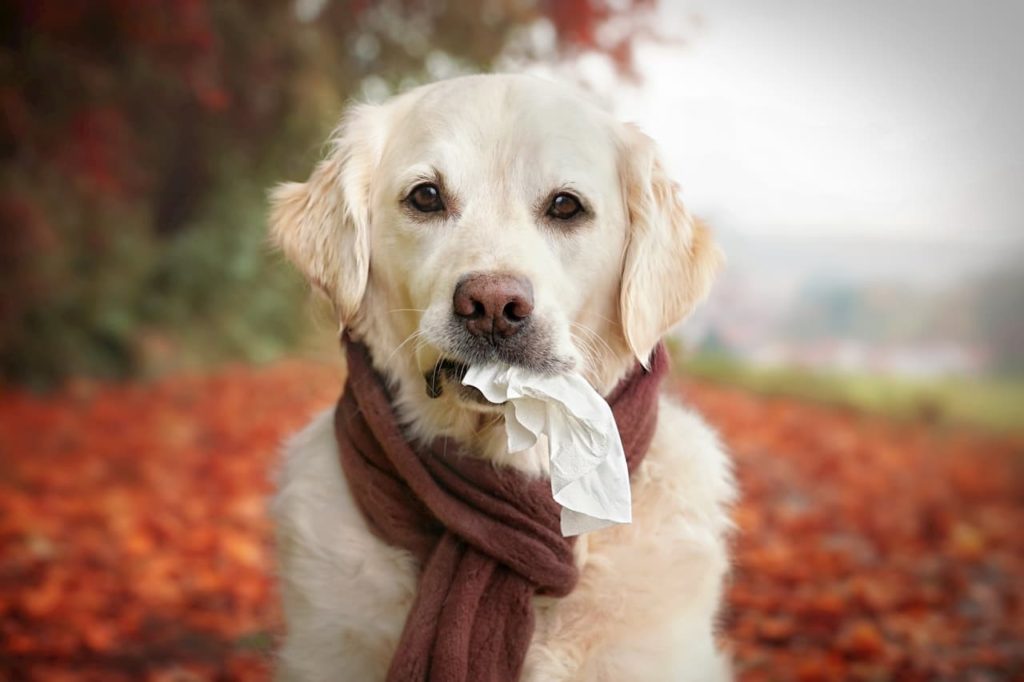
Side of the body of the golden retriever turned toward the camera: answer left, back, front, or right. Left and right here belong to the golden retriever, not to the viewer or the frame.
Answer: front
